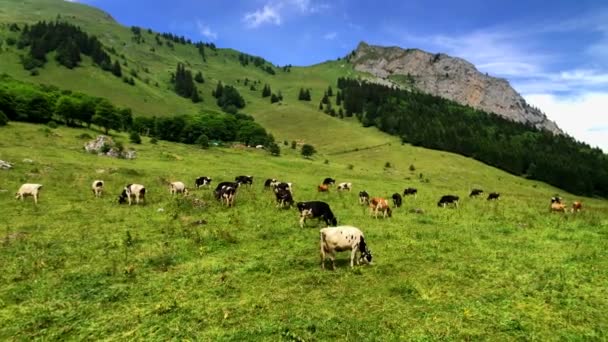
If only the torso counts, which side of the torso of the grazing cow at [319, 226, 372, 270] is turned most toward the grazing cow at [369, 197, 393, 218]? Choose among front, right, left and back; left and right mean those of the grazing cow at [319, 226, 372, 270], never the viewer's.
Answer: left

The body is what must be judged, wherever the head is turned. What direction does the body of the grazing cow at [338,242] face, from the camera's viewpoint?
to the viewer's right

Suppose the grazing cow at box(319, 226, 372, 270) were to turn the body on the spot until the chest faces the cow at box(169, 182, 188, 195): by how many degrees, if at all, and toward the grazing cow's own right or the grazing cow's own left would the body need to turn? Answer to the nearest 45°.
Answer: approximately 135° to the grazing cow's own left

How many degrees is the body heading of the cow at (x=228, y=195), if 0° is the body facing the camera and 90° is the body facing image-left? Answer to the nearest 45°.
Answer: approximately 45°

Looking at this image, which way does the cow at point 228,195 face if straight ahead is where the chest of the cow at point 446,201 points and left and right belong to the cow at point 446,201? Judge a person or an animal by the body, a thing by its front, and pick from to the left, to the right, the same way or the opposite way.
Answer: to the left

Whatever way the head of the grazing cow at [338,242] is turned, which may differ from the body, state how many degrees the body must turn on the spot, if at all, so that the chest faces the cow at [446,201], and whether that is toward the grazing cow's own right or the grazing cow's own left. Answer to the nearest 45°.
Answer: approximately 90° to the grazing cow's own left

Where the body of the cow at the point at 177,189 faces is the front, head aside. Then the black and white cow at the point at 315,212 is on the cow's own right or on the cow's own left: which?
on the cow's own right

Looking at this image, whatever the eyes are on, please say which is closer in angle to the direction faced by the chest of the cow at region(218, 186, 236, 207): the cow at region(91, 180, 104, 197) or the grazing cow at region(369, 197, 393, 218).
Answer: the cow

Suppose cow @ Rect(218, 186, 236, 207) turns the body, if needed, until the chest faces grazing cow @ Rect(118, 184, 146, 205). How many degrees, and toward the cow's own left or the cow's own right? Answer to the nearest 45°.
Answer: approximately 90° to the cow's own left

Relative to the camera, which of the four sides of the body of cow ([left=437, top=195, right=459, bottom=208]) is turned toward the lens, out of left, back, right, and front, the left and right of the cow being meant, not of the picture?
left

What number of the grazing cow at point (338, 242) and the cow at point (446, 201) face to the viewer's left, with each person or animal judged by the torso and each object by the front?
1

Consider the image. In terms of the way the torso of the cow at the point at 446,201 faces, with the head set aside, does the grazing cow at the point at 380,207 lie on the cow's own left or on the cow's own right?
on the cow's own left
